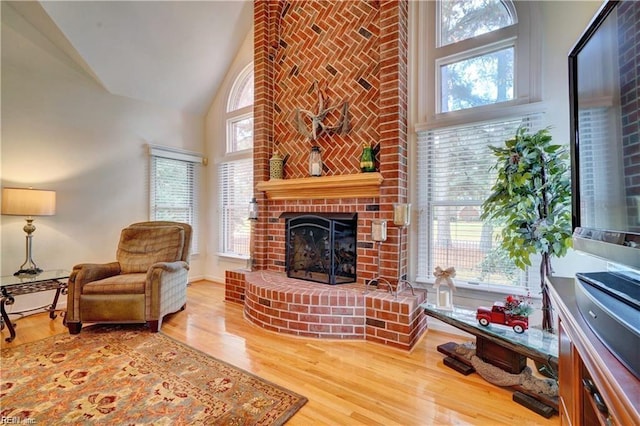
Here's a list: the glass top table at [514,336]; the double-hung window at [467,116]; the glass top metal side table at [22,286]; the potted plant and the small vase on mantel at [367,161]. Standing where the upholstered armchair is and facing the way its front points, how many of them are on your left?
4

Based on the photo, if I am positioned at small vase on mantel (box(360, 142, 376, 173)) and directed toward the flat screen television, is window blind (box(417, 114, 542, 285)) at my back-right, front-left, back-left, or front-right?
front-left

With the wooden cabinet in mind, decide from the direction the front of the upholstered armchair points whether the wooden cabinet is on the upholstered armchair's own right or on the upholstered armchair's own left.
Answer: on the upholstered armchair's own left

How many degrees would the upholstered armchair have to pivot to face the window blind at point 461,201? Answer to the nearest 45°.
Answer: approximately 90° to its left

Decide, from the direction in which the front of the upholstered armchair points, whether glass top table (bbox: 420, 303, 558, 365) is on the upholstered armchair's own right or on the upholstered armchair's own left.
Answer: on the upholstered armchair's own left

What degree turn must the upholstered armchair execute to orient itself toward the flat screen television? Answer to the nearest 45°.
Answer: approximately 90° to its left

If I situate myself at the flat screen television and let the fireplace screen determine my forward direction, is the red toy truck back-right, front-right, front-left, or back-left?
front-right

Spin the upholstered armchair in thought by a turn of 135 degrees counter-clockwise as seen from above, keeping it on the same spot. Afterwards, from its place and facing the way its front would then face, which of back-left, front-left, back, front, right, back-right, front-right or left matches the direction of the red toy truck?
front-right

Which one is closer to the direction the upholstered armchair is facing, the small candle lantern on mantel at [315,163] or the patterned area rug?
the patterned area rug

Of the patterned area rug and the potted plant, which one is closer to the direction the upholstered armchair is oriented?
the patterned area rug

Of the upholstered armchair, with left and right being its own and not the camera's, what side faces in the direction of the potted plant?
left

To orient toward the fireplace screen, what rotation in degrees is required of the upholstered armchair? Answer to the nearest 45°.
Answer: approximately 90° to its left

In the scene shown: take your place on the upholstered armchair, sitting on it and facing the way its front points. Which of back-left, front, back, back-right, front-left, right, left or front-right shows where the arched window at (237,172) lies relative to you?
back

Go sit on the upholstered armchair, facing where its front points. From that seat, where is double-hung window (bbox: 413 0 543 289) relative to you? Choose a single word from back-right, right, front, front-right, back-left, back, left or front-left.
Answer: left

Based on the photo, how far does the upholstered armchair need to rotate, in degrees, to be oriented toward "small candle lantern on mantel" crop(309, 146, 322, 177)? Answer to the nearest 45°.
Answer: approximately 135° to its left

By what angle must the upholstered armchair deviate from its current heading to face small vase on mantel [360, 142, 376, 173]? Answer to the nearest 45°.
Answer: approximately 90° to its left

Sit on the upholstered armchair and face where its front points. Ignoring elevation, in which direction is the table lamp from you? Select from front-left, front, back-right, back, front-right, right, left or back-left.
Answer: right
